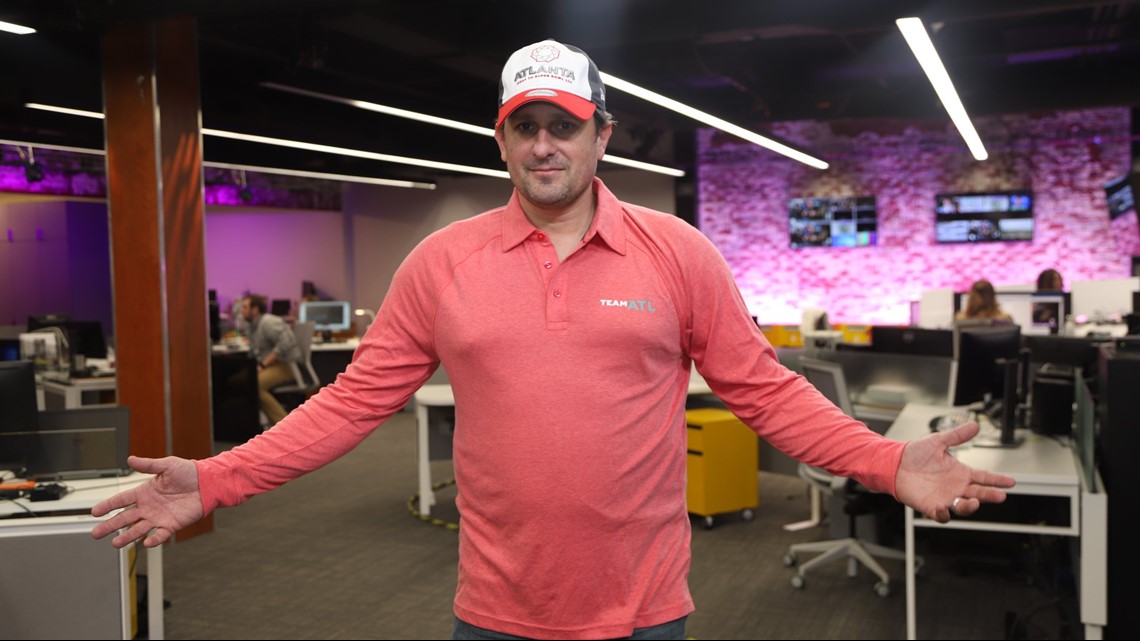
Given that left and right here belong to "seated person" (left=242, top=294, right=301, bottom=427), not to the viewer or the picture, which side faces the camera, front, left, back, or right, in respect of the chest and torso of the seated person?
left

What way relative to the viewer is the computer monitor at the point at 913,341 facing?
away from the camera

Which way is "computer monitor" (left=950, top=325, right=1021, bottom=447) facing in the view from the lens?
facing away from the viewer and to the left of the viewer

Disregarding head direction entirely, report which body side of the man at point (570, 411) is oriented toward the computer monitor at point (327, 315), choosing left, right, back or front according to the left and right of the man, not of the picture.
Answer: back

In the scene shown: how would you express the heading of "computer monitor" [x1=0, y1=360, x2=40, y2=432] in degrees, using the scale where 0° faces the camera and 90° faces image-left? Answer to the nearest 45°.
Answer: approximately 180°

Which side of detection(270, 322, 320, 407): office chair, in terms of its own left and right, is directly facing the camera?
left
